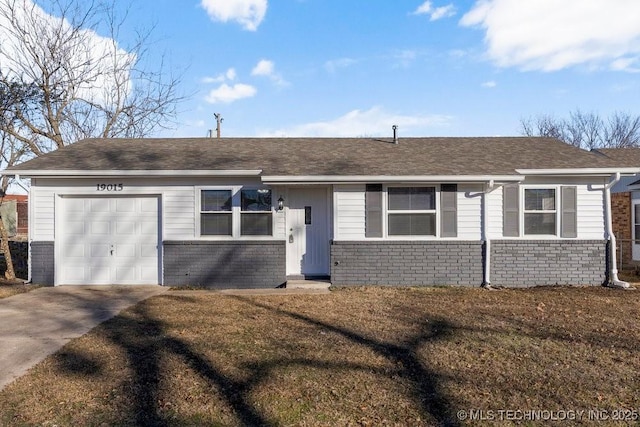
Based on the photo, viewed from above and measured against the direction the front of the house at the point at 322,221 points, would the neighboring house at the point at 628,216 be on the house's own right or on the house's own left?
on the house's own left

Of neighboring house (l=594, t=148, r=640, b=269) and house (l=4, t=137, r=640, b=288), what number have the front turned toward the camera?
2

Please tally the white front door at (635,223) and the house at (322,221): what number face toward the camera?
2

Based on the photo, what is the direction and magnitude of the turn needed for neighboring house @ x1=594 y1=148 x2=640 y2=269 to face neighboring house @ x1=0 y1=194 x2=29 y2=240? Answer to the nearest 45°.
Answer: approximately 90° to its right

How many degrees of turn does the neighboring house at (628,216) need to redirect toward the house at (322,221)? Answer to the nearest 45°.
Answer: approximately 45° to its right
